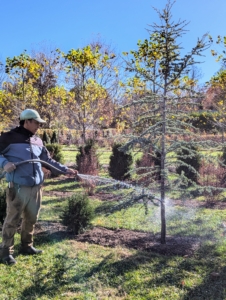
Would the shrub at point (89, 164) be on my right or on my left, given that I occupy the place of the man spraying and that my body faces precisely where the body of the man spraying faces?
on my left

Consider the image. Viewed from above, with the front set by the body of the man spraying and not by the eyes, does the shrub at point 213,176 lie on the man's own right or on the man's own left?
on the man's own left

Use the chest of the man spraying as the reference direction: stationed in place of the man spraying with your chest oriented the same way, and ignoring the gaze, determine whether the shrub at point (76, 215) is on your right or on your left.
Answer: on your left

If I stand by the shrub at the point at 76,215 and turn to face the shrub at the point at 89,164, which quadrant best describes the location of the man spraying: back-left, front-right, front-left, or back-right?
back-left

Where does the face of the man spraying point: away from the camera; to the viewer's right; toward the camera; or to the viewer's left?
to the viewer's right

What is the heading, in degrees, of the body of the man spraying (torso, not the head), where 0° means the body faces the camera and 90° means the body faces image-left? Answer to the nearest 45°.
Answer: approximately 315°
